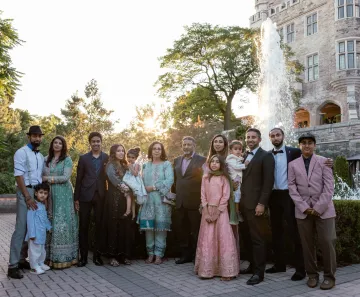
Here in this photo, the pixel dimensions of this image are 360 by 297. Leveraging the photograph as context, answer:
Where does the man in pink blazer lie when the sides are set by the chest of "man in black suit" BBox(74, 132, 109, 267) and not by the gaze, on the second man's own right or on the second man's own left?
on the second man's own left

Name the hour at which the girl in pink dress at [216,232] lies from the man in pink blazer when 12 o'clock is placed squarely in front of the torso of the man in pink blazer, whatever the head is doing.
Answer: The girl in pink dress is roughly at 3 o'clock from the man in pink blazer.

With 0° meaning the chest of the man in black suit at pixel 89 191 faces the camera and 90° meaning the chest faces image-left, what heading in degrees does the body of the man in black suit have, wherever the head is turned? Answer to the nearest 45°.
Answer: approximately 0°

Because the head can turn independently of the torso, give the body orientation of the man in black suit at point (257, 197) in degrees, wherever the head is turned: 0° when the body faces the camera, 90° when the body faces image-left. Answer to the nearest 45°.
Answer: approximately 45°

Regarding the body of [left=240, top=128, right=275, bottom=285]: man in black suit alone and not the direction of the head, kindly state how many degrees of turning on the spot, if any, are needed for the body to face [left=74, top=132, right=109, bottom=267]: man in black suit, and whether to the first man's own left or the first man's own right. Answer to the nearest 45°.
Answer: approximately 45° to the first man's own right

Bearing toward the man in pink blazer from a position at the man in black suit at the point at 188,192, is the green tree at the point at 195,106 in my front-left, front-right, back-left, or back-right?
back-left

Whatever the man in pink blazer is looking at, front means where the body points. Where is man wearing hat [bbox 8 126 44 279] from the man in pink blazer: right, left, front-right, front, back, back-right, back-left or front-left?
right

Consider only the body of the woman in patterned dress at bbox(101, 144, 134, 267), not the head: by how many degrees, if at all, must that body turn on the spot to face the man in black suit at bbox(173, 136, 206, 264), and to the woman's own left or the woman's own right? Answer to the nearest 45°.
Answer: approximately 45° to the woman's own left

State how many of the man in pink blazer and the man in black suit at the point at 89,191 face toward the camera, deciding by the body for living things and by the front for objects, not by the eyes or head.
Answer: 2
